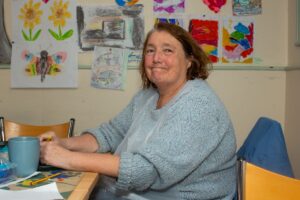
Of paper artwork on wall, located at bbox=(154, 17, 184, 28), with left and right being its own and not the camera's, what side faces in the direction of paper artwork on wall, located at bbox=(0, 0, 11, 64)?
right

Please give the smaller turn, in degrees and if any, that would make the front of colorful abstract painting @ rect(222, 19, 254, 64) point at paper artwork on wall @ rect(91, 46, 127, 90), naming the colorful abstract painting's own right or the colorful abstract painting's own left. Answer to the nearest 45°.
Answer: approximately 90° to the colorful abstract painting's own right

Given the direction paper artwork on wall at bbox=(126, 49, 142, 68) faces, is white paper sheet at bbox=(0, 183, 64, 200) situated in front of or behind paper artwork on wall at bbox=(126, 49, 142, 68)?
in front

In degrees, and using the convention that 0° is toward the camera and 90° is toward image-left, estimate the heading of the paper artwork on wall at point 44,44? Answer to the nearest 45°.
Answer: approximately 0°
